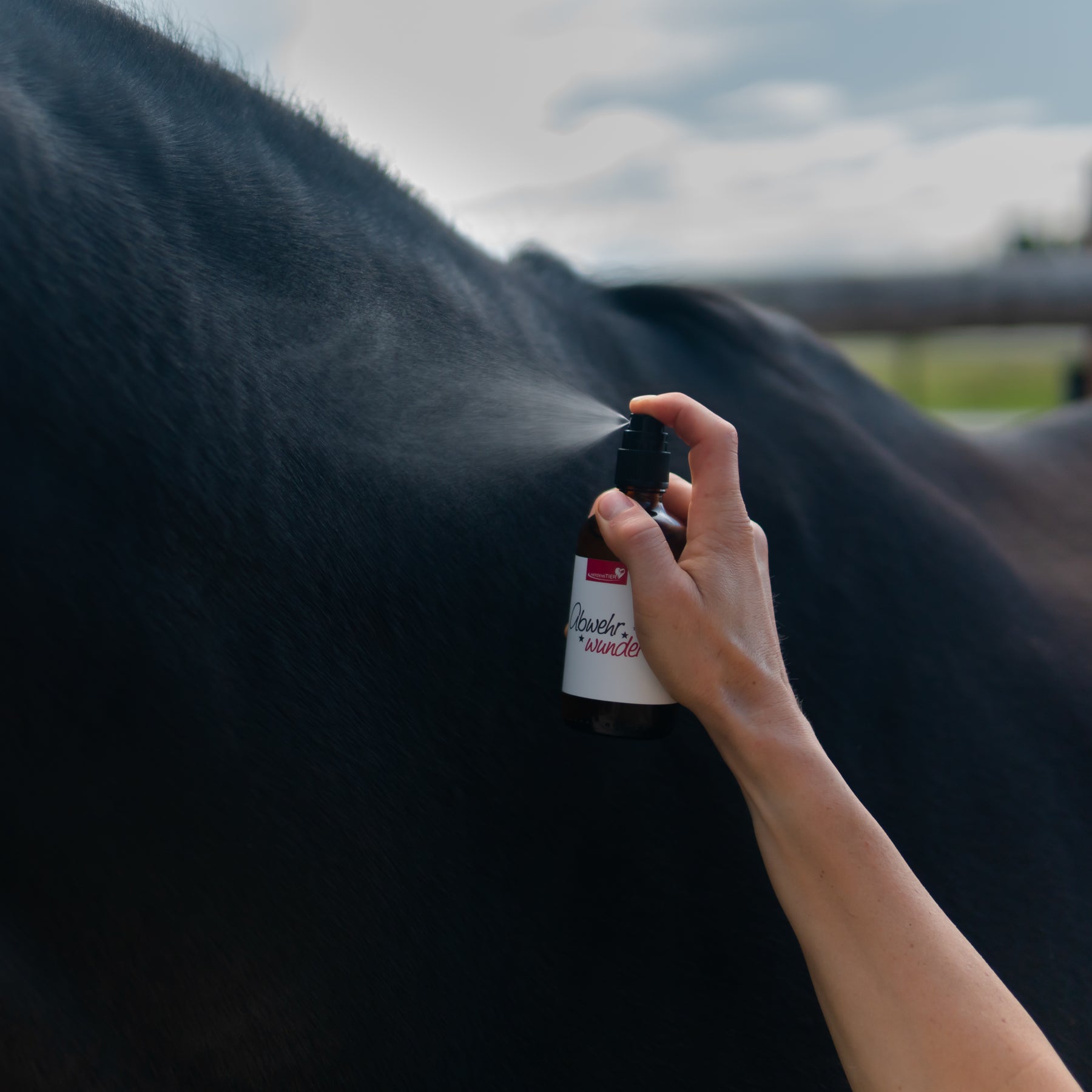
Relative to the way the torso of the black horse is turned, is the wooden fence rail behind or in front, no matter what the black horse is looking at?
behind

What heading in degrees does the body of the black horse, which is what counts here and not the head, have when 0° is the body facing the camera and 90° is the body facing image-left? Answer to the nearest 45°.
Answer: approximately 45°
